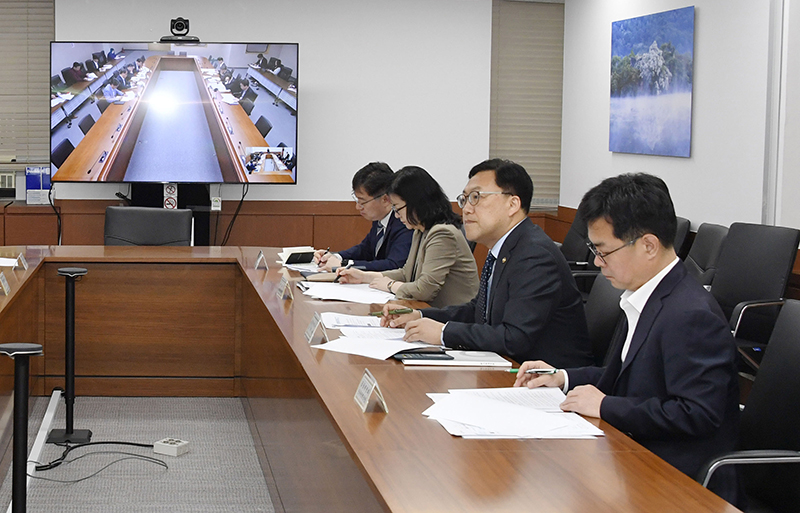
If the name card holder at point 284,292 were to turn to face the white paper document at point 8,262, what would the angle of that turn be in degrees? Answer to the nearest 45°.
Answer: approximately 45° to its right

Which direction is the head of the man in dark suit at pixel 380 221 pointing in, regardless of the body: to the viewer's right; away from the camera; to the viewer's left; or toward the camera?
to the viewer's left

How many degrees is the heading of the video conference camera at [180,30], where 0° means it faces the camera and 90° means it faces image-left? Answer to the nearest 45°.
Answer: approximately 0°

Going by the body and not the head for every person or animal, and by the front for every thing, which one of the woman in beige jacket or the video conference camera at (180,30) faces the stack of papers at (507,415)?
the video conference camera

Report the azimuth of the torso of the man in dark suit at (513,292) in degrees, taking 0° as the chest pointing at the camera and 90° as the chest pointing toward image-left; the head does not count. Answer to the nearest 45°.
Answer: approximately 90°

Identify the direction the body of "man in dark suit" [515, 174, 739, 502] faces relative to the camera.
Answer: to the viewer's left

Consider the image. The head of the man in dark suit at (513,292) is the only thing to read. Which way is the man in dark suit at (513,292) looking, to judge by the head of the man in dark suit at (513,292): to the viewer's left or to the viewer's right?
to the viewer's left

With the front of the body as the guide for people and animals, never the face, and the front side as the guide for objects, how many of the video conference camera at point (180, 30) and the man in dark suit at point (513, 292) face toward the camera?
1

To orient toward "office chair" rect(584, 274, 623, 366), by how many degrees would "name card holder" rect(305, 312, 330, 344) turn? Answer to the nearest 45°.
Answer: approximately 180°
